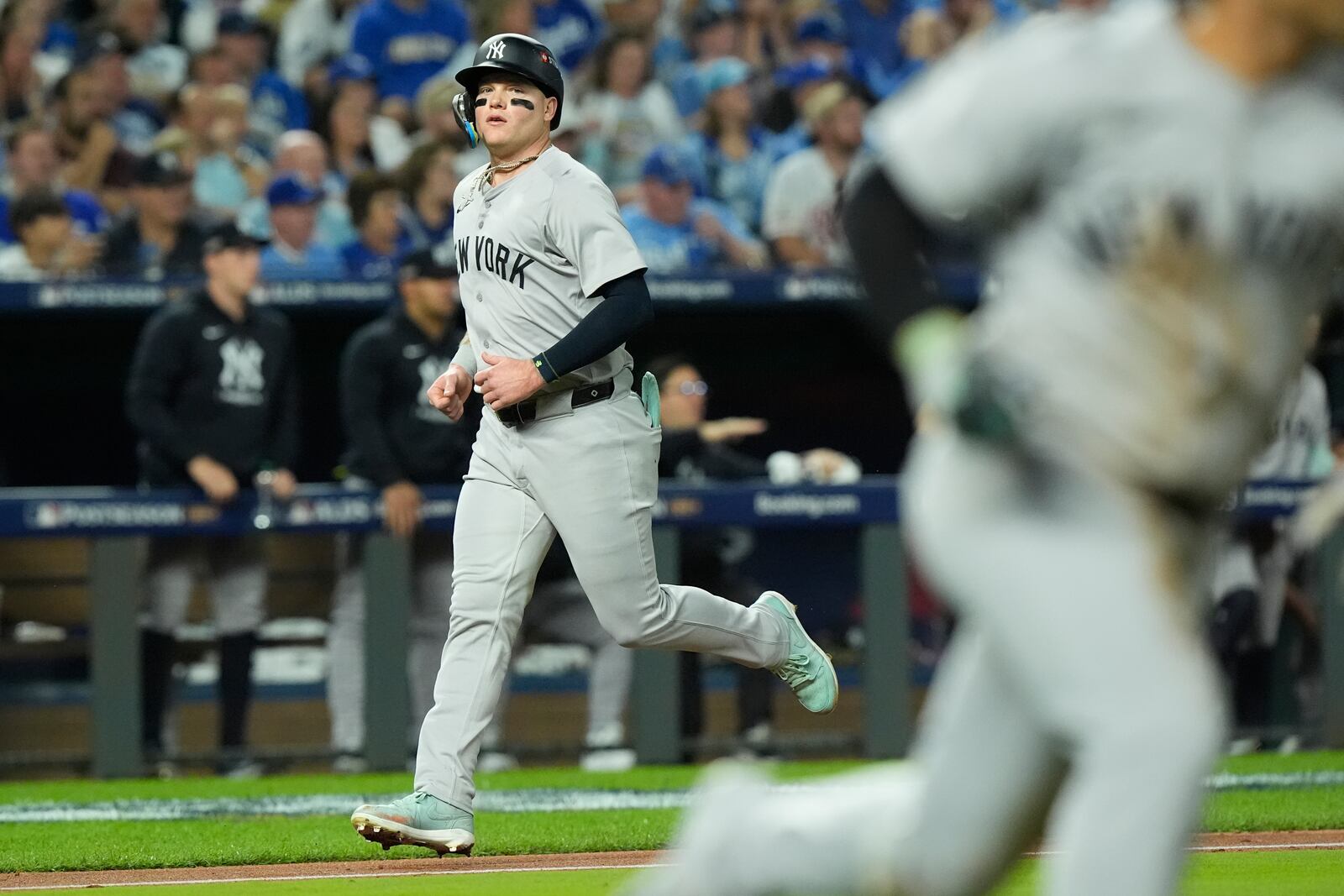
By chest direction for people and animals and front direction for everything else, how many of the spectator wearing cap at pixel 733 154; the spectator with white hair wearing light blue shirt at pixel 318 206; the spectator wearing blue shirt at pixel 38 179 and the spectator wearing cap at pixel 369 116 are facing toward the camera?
4

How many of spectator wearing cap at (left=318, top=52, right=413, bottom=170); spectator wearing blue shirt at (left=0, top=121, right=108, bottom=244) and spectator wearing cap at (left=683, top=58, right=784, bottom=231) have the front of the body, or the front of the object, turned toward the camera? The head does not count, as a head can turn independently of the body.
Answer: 3

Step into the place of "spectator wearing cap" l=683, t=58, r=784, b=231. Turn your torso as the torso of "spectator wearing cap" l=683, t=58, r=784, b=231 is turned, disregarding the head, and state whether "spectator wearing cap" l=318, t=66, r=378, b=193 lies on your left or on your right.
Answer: on your right

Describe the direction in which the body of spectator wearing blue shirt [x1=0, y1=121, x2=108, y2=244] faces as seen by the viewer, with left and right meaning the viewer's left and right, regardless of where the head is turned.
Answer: facing the viewer

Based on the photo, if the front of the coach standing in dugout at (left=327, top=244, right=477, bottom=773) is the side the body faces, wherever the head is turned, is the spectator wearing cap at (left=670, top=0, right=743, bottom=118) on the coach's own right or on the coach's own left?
on the coach's own left

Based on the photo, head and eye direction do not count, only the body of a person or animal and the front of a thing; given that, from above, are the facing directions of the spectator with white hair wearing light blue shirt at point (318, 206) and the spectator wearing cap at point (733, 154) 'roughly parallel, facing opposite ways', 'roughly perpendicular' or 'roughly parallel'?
roughly parallel

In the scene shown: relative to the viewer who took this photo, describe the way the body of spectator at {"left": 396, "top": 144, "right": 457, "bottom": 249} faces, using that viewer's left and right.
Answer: facing the viewer and to the right of the viewer

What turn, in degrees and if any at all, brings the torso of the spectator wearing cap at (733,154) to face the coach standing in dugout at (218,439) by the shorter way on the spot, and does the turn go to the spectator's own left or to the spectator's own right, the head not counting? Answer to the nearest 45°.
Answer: approximately 45° to the spectator's own right

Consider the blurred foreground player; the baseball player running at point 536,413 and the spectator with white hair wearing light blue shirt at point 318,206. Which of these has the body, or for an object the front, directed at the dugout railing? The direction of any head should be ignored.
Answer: the spectator with white hair wearing light blue shirt

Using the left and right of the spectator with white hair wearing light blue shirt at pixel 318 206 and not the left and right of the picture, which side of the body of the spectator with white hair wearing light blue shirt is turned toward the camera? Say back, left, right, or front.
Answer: front

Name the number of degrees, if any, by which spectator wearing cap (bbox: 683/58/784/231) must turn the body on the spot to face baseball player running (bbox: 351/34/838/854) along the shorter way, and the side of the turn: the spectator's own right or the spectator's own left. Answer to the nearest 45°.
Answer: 0° — they already face them

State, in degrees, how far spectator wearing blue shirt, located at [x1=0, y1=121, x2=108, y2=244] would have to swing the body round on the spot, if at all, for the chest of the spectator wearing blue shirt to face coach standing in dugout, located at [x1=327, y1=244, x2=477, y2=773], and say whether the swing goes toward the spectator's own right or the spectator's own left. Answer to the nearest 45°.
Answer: approximately 45° to the spectator's own left

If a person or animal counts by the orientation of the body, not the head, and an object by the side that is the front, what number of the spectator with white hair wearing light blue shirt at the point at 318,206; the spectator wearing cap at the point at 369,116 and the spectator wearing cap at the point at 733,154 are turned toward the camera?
3

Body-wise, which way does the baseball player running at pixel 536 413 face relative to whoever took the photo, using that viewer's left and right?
facing the viewer and to the left of the viewer

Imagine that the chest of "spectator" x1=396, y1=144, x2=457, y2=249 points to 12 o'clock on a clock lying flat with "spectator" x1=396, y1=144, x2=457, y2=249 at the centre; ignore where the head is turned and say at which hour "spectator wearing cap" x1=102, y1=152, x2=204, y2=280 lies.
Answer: "spectator wearing cap" x1=102, y1=152, x2=204, y2=280 is roughly at 4 o'clock from "spectator" x1=396, y1=144, x2=457, y2=249.
